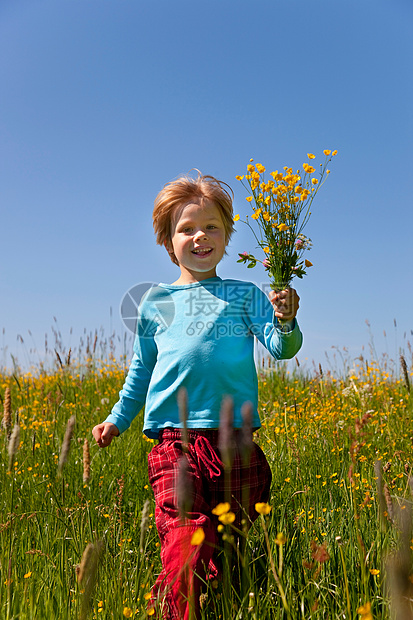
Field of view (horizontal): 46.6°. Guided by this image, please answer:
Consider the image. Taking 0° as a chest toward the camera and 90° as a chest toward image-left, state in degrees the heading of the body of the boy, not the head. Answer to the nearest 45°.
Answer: approximately 0°
